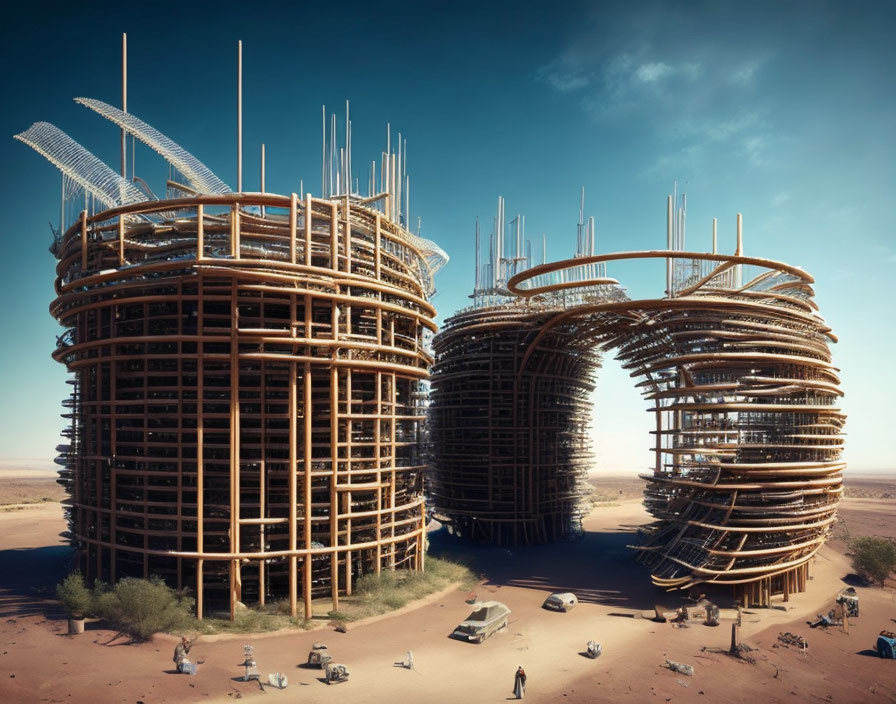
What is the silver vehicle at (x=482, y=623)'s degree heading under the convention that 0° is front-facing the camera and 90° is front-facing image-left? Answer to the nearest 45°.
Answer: approximately 45°

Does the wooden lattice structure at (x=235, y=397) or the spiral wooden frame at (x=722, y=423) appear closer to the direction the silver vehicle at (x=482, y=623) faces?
the wooden lattice structure

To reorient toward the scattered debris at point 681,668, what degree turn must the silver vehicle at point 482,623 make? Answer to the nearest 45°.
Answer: approximately 90° to its left

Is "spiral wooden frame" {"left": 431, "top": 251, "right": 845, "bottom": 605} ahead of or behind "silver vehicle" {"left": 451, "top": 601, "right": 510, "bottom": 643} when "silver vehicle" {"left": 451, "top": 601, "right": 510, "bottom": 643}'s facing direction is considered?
behind

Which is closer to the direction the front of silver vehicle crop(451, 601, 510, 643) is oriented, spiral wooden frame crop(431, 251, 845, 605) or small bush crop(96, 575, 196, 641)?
the small bush

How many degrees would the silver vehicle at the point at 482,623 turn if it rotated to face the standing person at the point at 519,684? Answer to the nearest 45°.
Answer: approximately 45° to its left

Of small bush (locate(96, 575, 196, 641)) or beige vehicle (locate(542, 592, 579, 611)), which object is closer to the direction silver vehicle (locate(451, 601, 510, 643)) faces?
the small bush

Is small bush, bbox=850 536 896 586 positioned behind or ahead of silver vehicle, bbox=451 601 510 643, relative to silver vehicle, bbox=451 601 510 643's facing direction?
behind
